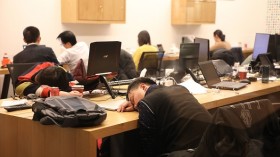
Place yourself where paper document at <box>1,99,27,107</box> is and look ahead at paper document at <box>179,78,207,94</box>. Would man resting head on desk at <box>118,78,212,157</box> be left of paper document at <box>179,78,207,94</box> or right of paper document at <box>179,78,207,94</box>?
right

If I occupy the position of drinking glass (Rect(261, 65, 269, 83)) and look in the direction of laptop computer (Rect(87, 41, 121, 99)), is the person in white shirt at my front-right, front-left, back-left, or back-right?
front-right

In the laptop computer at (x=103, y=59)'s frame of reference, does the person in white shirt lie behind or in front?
in front

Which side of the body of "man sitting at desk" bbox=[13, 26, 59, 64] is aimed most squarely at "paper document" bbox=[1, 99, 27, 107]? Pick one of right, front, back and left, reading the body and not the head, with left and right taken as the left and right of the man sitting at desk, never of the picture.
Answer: back

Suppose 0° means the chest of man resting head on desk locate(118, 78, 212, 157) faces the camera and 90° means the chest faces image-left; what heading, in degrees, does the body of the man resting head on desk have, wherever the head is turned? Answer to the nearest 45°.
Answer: approximately 135°

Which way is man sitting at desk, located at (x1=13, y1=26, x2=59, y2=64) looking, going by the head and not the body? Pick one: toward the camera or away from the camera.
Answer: away from the camera

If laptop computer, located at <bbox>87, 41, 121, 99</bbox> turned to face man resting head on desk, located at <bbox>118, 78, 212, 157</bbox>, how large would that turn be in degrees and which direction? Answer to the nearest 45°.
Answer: approximately 180°

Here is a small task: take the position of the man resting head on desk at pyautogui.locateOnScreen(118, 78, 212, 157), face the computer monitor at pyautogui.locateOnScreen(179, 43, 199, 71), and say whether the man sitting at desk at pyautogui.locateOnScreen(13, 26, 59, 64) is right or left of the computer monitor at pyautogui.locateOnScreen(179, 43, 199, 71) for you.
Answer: left

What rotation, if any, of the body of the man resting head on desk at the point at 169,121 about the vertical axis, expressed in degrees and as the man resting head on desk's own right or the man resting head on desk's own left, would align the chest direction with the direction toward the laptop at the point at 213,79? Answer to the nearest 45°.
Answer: approximately 45° to the man resting head on desk's own right

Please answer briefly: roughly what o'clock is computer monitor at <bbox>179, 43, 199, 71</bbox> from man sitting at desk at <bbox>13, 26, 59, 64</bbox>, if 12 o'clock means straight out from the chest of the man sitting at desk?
The computer monitor is roughly at 4 o'clock from the man sitting at desk.
